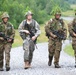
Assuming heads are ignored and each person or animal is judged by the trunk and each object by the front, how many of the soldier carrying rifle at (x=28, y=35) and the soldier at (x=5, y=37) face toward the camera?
2

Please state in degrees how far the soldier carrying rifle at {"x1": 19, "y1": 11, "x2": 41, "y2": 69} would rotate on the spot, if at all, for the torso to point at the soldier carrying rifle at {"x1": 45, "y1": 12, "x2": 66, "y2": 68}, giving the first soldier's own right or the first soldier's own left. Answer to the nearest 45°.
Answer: approximately 90° to the first soldier's own left

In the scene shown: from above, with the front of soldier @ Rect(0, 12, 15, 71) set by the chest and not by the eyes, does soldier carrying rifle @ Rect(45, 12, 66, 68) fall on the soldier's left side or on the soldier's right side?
on the soldier's left side

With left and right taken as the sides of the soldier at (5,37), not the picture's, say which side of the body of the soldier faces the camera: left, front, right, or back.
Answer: front

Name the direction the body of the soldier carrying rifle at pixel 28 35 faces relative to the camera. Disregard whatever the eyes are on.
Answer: toward the camera

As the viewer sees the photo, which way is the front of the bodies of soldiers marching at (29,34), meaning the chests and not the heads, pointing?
toward the camera

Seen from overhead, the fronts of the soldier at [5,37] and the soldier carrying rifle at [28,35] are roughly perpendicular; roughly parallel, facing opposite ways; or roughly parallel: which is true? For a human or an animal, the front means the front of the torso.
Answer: roughly parallel
